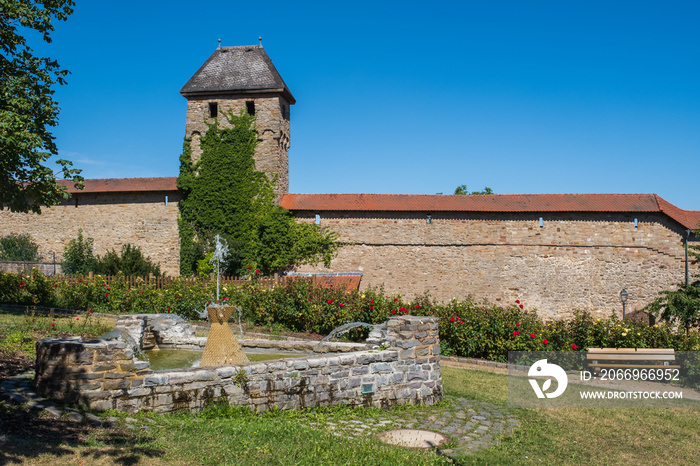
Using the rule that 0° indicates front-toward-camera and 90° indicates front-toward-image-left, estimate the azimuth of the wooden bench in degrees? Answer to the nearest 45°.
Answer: approximately 0°

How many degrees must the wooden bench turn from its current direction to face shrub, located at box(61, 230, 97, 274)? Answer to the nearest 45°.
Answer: approximately 90° to its right

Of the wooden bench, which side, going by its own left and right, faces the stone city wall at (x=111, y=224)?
right

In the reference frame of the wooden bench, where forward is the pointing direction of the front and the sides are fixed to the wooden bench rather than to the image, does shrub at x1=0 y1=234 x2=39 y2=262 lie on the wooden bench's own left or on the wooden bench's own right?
on the wooden bench's own right

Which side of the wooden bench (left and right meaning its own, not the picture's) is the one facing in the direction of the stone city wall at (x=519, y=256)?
back

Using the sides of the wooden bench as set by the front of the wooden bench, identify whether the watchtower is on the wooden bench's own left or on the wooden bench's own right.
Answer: on the wooden bench's own right
